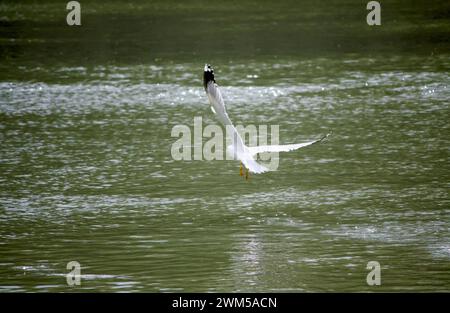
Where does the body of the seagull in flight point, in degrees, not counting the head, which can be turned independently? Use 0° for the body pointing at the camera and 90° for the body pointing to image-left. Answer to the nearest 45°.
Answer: approximately 135°
